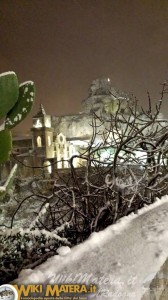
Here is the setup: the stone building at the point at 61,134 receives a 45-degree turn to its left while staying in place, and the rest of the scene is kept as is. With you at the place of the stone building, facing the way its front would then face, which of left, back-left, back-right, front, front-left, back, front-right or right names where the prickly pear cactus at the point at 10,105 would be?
right

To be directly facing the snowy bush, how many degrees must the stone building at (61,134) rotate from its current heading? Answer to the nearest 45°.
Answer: approximately 45° to its right

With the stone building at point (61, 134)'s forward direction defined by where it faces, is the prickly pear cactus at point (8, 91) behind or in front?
in front

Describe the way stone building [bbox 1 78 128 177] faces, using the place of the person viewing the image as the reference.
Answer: facing the viewer and to the right of the viewer
